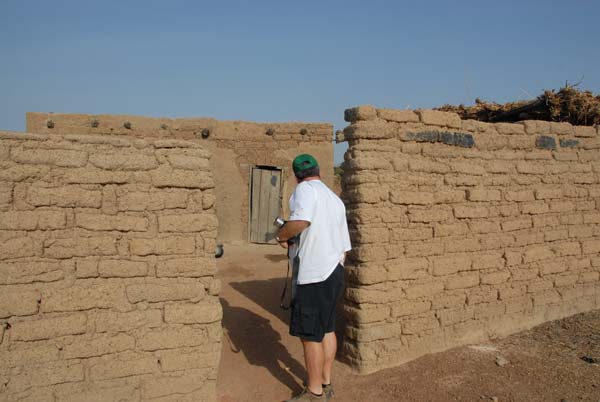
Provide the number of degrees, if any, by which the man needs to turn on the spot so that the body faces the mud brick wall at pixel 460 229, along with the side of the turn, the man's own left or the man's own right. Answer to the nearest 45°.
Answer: approximately 90° to the man's own right

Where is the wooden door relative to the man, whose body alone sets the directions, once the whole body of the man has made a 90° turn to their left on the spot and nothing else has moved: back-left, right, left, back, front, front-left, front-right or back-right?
back-right

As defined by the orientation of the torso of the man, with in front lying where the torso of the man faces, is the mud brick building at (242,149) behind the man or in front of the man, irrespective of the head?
in front

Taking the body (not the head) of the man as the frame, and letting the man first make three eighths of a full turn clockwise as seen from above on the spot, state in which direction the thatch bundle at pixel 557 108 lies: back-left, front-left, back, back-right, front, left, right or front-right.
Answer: front-left

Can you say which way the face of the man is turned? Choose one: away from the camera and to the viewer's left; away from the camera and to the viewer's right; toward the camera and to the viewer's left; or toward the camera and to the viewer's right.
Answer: away from the camera and to the viewer's left

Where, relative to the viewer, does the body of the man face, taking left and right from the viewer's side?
facing away from the viewer and to the left of the viewer

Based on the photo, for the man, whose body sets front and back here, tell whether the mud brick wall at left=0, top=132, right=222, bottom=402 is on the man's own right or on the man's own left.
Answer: on the man's own left
